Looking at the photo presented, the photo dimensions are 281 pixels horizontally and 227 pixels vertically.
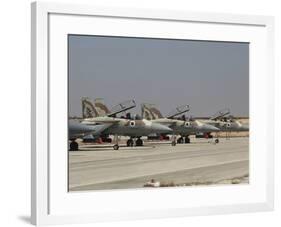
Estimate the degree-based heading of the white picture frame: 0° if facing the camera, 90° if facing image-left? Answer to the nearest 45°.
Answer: approximately 315°
